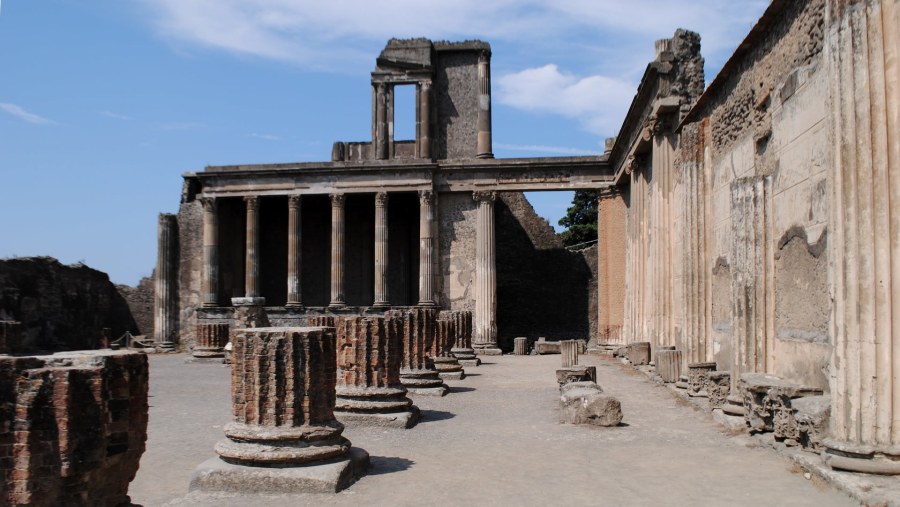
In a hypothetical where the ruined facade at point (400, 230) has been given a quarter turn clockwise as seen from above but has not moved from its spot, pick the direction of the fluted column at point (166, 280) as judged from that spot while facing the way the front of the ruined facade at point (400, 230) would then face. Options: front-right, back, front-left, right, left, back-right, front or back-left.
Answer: front

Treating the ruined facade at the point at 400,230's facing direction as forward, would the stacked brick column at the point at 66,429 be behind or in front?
in front

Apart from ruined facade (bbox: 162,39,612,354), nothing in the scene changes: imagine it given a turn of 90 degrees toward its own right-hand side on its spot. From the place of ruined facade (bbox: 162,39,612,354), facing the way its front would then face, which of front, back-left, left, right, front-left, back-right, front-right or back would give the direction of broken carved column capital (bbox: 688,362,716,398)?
left

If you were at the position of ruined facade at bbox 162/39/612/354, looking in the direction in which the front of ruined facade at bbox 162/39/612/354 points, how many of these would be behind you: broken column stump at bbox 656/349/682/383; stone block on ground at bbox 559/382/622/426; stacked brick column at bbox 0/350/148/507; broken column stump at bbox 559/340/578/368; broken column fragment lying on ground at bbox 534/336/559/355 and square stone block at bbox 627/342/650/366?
0

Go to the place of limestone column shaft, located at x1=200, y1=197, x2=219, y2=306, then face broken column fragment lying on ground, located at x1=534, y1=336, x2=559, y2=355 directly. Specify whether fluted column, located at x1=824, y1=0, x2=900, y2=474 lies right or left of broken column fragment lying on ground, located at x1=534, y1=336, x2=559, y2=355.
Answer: right

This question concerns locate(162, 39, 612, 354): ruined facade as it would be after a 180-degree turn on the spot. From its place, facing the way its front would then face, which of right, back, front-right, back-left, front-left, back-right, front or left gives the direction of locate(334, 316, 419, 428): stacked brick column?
back

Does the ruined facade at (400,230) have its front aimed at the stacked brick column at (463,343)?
yes

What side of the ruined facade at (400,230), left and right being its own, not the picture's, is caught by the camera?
front

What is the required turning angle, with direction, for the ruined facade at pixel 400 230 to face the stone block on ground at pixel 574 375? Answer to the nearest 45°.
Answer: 0° — it already faces it

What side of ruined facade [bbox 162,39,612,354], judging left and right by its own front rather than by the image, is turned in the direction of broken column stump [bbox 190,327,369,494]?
front

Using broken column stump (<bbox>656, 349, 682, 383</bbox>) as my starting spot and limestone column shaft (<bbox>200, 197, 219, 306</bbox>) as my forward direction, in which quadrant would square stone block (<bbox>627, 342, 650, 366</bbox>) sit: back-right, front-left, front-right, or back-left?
front-right

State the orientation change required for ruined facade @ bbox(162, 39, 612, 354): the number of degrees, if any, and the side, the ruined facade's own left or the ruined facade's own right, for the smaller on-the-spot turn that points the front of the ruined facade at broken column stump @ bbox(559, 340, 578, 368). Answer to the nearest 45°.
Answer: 0° — it already faces it

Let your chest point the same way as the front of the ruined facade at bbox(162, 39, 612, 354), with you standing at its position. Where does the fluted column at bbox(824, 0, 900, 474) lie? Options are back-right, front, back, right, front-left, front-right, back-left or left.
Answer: front

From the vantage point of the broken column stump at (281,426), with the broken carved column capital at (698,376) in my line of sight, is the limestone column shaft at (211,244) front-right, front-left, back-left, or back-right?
front-left
